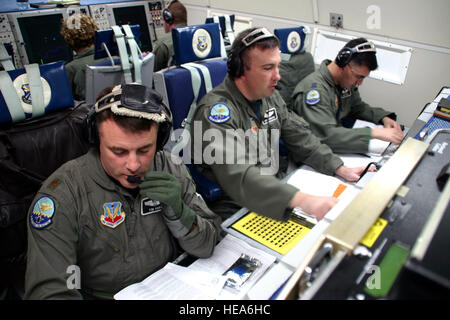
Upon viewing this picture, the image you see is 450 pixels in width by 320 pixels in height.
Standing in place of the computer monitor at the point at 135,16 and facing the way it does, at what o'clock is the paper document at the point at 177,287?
The paper document is roughly at 12 o'clock from the computer monitor.

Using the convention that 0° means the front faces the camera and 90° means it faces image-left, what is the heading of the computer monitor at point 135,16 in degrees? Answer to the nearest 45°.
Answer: approximately 0°

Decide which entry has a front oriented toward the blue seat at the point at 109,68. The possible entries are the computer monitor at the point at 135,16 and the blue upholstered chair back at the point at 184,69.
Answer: the computer monitor

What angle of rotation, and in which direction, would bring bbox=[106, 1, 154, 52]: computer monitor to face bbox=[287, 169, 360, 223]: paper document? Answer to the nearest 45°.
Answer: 0° — it already faces it

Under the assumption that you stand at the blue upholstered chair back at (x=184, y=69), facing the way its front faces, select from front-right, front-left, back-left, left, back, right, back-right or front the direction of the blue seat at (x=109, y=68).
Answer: back

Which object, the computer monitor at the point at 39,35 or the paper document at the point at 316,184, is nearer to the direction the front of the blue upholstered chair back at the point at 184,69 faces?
the paper document

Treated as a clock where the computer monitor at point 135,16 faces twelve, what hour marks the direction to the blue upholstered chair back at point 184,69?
The blue upholstered chair back is roughly at 12 o'clock from the computer monitor.

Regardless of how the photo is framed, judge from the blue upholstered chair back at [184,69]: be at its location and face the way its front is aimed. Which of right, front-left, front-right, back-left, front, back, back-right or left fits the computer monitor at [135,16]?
back-left

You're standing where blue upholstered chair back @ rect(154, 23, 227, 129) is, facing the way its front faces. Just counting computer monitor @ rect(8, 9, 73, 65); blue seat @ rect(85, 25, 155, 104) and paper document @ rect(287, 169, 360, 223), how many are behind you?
2
